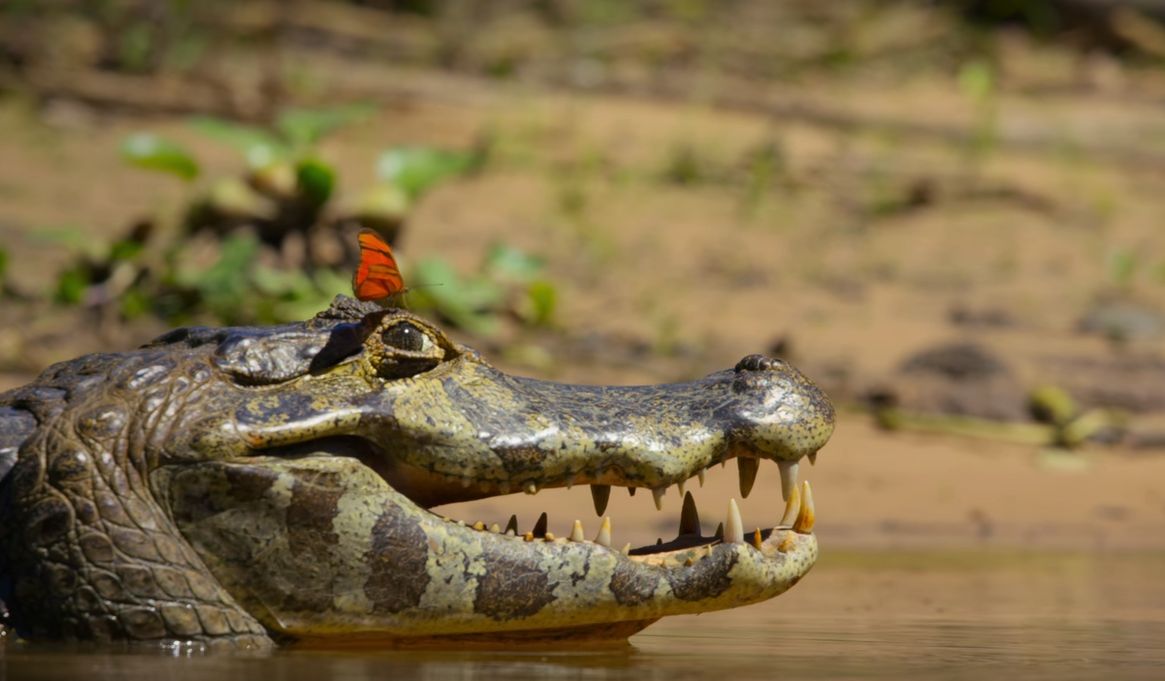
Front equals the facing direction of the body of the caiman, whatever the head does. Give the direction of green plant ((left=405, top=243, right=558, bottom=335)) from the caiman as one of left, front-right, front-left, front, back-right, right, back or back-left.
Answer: left

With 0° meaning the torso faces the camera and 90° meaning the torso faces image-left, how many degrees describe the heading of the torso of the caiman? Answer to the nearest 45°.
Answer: approximately 270°

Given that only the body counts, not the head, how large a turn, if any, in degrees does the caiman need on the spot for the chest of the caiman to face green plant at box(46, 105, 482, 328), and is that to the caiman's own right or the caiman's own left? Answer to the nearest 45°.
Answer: approximately 90° to the caiman's own left
